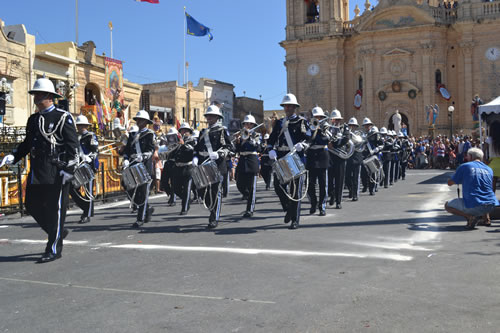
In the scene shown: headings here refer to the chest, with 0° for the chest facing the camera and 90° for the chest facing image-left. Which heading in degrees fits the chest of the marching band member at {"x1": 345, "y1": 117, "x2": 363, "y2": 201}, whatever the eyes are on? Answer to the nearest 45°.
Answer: approximately 45°

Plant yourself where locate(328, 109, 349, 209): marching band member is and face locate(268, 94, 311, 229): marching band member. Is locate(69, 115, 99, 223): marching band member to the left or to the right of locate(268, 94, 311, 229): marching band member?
right

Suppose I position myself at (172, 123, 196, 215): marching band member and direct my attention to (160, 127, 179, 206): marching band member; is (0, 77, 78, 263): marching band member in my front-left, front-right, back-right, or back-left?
back-left

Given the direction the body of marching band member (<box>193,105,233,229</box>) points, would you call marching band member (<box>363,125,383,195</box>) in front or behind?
behind

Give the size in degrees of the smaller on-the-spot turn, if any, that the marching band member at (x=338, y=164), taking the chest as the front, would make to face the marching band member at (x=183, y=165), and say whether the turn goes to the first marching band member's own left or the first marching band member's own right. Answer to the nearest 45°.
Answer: approximately 90° to the first marching band member's own right

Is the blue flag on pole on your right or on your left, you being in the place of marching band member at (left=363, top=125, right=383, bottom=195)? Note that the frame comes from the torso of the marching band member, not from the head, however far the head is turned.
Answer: on your right
